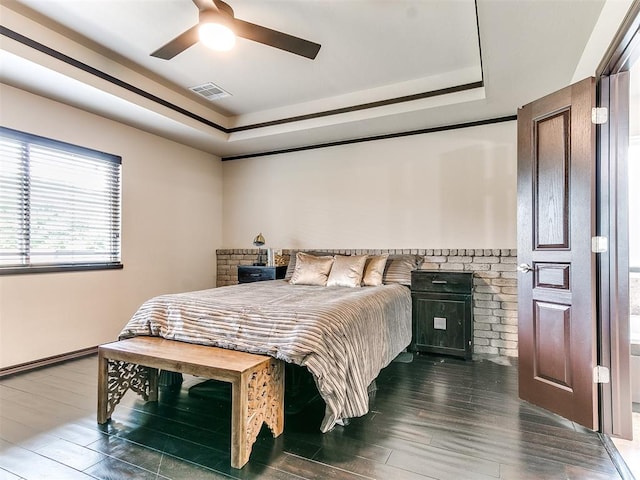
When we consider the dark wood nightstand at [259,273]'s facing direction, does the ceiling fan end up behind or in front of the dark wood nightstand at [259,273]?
in front

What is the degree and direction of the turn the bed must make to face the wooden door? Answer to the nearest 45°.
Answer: approximately 135° to its left

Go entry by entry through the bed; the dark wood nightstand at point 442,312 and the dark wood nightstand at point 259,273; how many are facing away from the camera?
0

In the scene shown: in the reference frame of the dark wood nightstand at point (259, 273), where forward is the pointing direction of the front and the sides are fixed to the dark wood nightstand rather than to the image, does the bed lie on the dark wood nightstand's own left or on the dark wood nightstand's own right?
on the dark wood nightstand's own left

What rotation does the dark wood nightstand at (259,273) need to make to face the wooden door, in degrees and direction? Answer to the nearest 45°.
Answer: approximately 90° to its left

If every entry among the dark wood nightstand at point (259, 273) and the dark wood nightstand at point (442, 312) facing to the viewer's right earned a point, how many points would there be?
0

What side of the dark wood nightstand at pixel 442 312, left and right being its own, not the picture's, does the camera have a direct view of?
front

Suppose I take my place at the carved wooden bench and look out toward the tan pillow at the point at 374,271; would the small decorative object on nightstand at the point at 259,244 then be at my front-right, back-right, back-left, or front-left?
front-left

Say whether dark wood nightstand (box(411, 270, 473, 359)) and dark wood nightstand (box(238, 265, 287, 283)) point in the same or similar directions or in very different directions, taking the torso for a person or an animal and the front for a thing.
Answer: same or similar directions

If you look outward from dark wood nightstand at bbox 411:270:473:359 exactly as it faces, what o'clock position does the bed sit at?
The bed is roughly at 1 o'clock from the dark wood nightstand.

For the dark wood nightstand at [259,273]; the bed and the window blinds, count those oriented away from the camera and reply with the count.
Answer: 0

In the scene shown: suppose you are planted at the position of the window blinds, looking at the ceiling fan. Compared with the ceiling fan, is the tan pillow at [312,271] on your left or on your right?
left

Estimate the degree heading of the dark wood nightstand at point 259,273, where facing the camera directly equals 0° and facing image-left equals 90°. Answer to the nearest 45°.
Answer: approximately 45°

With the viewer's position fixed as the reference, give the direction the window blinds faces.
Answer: facing the viewer and to the right of the viewer

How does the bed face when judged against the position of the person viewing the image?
facing the viewer and to the left of the viewer
